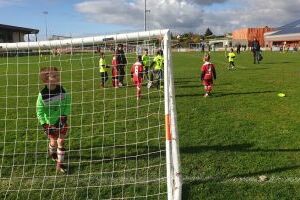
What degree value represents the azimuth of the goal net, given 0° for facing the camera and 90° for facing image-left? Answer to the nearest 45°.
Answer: approximately 180°

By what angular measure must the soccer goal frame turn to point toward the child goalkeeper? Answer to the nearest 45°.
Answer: approximately 45° to its left
